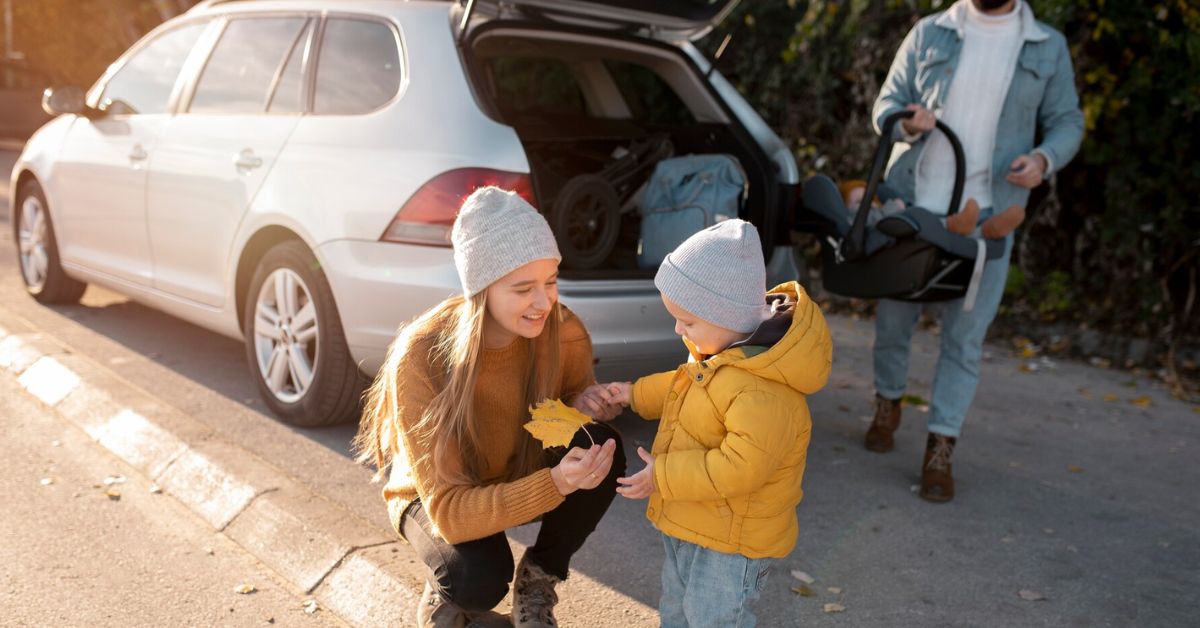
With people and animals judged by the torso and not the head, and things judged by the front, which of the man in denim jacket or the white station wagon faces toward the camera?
the man in denim jacket

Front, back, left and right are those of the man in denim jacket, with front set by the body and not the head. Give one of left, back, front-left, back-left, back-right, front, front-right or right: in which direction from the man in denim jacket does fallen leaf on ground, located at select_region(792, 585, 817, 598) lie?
front

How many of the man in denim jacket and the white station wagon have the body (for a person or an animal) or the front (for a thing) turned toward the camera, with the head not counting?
1

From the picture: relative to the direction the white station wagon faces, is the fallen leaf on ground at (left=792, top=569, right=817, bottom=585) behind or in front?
behind

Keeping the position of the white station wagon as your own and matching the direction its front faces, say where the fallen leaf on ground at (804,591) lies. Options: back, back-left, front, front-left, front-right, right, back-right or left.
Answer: back

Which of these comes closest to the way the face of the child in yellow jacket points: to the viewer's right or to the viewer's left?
to the viewer's left

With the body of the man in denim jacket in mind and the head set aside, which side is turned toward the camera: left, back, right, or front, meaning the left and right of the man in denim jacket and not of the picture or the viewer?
front

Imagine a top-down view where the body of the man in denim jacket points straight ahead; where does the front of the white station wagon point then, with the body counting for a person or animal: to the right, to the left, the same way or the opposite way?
to the right

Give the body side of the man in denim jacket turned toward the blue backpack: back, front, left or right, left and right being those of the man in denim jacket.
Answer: right

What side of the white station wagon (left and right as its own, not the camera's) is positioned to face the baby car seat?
back

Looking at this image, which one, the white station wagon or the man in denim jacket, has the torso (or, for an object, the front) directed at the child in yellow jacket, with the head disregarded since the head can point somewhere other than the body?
the man in denim jacket

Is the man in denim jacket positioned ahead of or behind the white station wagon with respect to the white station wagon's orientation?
behind

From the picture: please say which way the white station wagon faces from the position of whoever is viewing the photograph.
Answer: facing away from the viewer and to the left of the viewer
